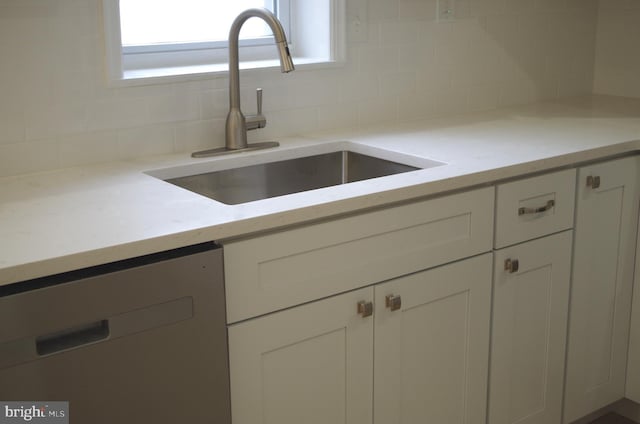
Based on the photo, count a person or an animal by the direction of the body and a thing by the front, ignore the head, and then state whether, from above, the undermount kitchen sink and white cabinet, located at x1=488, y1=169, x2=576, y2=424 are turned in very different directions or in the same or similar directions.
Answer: same or similar directions

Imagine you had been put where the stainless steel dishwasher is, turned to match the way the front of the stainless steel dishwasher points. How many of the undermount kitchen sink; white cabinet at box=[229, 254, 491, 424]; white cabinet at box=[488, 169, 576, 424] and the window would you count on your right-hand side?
0

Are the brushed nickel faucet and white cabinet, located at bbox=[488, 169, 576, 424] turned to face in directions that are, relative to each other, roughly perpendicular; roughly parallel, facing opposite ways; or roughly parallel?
roughly parallel

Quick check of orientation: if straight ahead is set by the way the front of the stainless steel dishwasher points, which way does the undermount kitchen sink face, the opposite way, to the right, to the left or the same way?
the same way

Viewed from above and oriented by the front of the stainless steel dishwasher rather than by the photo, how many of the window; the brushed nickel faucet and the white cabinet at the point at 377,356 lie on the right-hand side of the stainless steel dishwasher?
0

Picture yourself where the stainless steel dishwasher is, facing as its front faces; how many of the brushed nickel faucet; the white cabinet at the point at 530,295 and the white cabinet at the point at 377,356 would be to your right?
0

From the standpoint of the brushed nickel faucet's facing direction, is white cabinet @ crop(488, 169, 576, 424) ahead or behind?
ahead

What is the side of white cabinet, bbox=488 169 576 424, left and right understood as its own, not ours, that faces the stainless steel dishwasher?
right

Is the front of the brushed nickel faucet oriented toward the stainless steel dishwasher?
no

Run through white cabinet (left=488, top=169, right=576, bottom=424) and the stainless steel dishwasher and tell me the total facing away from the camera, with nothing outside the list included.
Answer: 0

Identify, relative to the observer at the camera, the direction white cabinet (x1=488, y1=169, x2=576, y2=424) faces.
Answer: facing the viewer and to the right of the viewer

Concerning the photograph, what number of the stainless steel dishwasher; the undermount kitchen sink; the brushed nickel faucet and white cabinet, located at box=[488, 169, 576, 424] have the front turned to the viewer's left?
0
